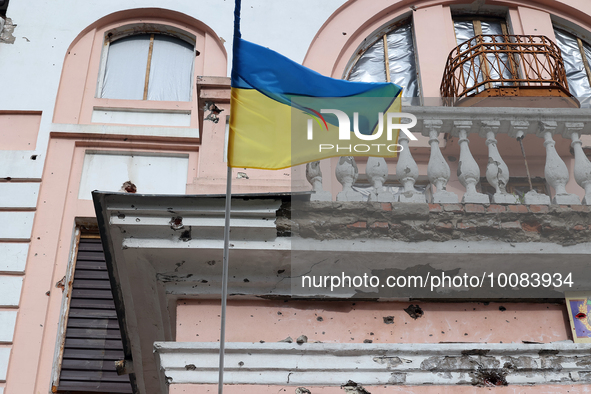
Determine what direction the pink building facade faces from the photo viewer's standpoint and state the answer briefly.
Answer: facing the viewer
